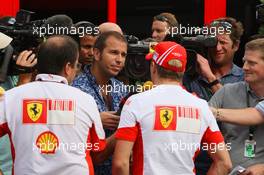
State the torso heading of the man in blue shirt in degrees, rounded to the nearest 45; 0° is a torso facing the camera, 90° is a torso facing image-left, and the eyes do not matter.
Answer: approximately 315°

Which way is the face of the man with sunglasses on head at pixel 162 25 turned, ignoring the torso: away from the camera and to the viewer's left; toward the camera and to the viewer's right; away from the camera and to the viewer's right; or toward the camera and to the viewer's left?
toward the camera and to the viewer's left

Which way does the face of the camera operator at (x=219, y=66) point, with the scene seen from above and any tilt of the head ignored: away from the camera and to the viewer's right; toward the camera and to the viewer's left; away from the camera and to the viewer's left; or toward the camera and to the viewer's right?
toward the camera and to the viewer's left

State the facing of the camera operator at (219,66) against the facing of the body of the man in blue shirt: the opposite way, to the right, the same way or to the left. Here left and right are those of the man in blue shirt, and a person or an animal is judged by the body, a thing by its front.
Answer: to the right

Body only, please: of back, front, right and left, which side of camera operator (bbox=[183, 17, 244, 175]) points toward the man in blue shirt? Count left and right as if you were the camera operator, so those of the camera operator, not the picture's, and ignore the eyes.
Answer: front

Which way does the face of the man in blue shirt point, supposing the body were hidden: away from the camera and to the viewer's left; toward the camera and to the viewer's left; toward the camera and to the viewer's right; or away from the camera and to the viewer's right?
toward the camera and to the viewer's right

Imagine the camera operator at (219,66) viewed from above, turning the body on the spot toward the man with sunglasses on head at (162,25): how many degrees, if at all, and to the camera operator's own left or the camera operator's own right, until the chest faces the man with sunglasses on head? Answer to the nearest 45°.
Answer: approximately 90° to the camera operator's own right

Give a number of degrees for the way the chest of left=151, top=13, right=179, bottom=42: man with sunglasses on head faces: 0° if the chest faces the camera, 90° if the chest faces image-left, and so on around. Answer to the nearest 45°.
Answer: approximately 45°

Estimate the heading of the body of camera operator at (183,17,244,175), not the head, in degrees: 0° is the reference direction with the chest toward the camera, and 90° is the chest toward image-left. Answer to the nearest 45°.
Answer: approximately 45°
